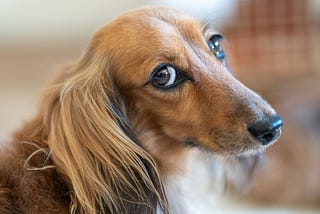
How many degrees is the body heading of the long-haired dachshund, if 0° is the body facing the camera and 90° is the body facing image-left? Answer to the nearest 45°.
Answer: approximately 315°
